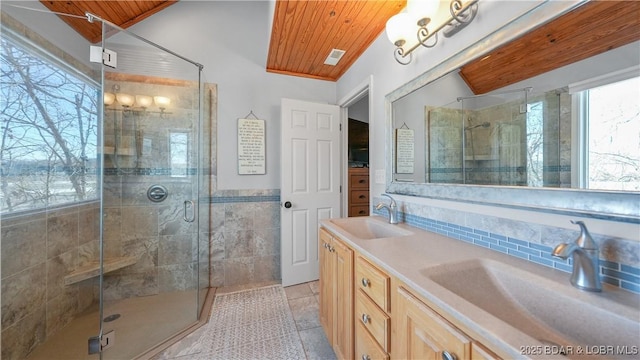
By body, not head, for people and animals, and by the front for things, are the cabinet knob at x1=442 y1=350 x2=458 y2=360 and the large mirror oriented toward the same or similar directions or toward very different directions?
same or similar directions

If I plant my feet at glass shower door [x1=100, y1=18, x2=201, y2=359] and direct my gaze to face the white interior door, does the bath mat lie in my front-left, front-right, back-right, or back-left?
front-right

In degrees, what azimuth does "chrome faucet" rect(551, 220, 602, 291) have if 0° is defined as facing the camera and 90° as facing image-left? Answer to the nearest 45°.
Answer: approximately 45°

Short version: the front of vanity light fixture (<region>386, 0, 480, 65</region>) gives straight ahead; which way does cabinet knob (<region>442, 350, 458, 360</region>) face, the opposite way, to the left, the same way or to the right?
the same way

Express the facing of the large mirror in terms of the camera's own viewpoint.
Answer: facing the viewer and to the left of the viewer

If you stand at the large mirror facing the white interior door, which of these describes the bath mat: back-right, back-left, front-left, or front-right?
front-left

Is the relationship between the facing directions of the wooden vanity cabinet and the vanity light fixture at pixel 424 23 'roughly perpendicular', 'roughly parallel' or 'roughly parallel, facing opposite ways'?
roughly parallel

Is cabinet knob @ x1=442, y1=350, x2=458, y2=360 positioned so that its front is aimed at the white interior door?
no

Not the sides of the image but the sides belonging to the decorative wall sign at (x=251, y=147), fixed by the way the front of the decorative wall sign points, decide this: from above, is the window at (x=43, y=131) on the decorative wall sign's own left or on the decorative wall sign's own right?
on the decorative wall sign's own right

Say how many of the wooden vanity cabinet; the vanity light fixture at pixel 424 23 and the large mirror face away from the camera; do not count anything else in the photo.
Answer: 0

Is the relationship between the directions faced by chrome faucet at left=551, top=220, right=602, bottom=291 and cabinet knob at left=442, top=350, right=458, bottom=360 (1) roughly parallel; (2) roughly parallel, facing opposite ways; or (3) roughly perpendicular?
roughly parallel

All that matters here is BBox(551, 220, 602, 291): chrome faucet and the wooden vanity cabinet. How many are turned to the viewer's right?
0

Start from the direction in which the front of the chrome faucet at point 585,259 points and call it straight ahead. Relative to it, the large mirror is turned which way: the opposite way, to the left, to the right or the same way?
the same way

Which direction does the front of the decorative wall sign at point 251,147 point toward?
toward the camera
